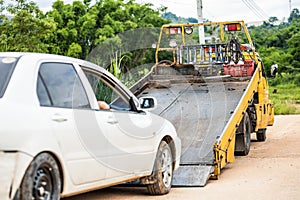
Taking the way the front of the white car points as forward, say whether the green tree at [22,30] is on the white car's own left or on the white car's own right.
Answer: on the white car's own left

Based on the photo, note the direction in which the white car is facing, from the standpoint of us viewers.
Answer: facing away from the viewer and to the right of the viewer

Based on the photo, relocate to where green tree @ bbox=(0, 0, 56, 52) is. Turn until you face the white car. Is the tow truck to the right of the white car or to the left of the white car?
left

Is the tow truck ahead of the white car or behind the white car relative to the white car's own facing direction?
ahead
